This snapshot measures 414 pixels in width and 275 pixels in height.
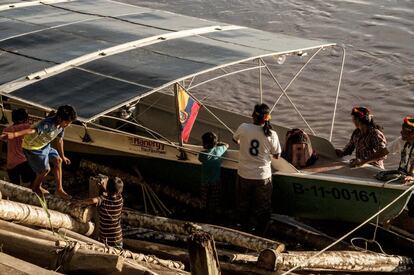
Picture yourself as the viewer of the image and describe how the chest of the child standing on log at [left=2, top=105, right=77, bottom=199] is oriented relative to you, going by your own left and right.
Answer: facing the viewer and to the right of the viewer

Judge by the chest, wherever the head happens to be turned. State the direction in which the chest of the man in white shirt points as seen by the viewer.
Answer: away from the camera

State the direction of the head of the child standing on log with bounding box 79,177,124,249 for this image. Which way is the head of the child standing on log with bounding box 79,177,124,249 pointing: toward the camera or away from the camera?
away from the camera

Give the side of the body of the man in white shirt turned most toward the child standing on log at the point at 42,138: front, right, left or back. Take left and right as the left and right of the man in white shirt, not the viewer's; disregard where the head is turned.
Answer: left

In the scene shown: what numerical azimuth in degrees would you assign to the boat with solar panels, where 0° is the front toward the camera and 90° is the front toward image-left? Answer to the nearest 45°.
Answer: approximately 315°
